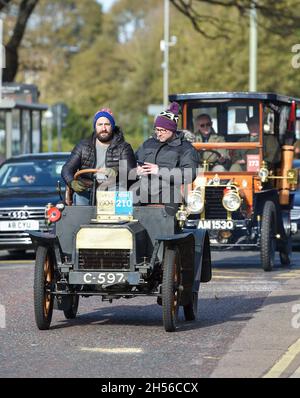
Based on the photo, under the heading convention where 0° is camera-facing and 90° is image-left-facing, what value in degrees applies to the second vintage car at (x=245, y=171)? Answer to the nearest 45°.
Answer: approximately 45°

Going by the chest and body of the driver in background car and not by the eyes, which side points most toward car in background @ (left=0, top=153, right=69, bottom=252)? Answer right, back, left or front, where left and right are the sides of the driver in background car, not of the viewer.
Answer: right

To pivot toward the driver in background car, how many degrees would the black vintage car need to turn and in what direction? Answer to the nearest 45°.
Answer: approximately 180°

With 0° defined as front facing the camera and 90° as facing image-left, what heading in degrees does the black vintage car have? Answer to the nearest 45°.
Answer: approximately 0°

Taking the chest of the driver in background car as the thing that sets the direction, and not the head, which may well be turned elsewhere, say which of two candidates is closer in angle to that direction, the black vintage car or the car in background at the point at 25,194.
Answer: the black vintage car

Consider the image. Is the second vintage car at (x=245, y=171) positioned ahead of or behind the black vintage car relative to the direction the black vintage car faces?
behind

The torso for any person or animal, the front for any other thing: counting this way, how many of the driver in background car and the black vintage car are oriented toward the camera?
2
